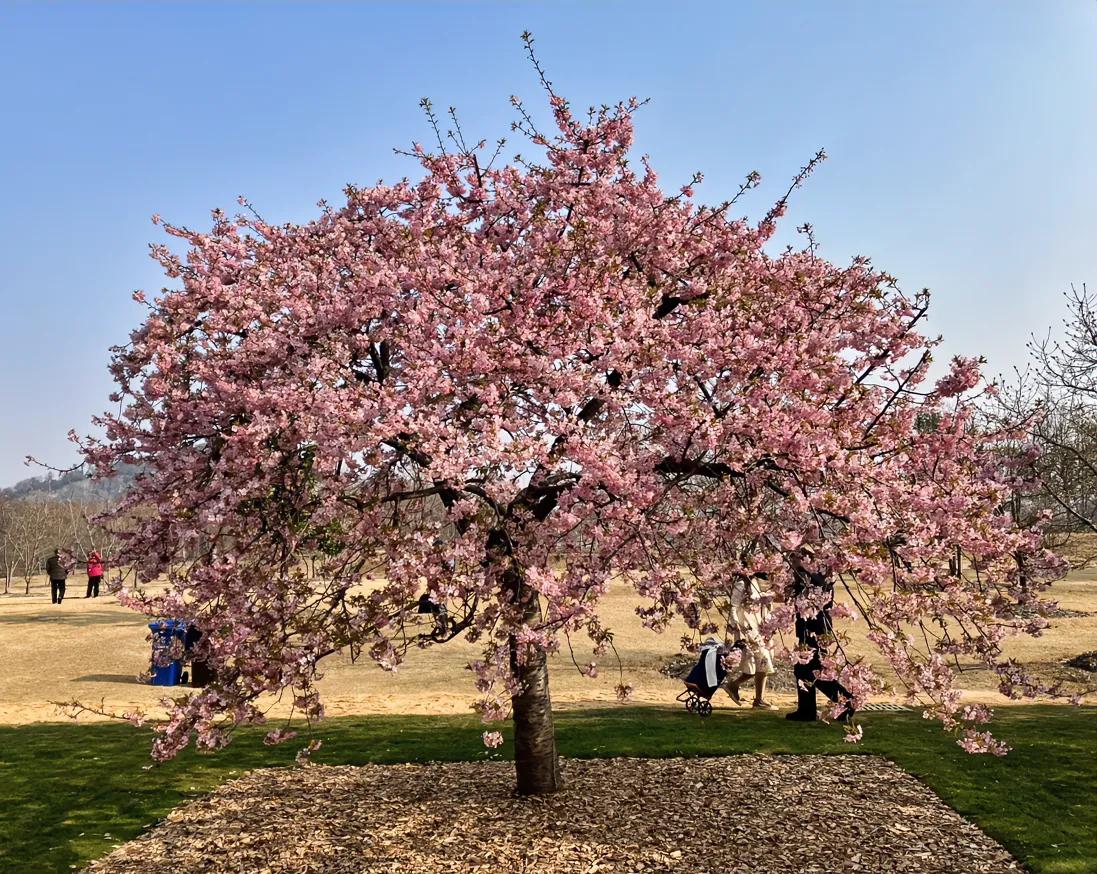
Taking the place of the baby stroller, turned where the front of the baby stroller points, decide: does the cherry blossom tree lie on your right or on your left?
on your left

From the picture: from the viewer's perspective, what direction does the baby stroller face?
to the viewer's left
